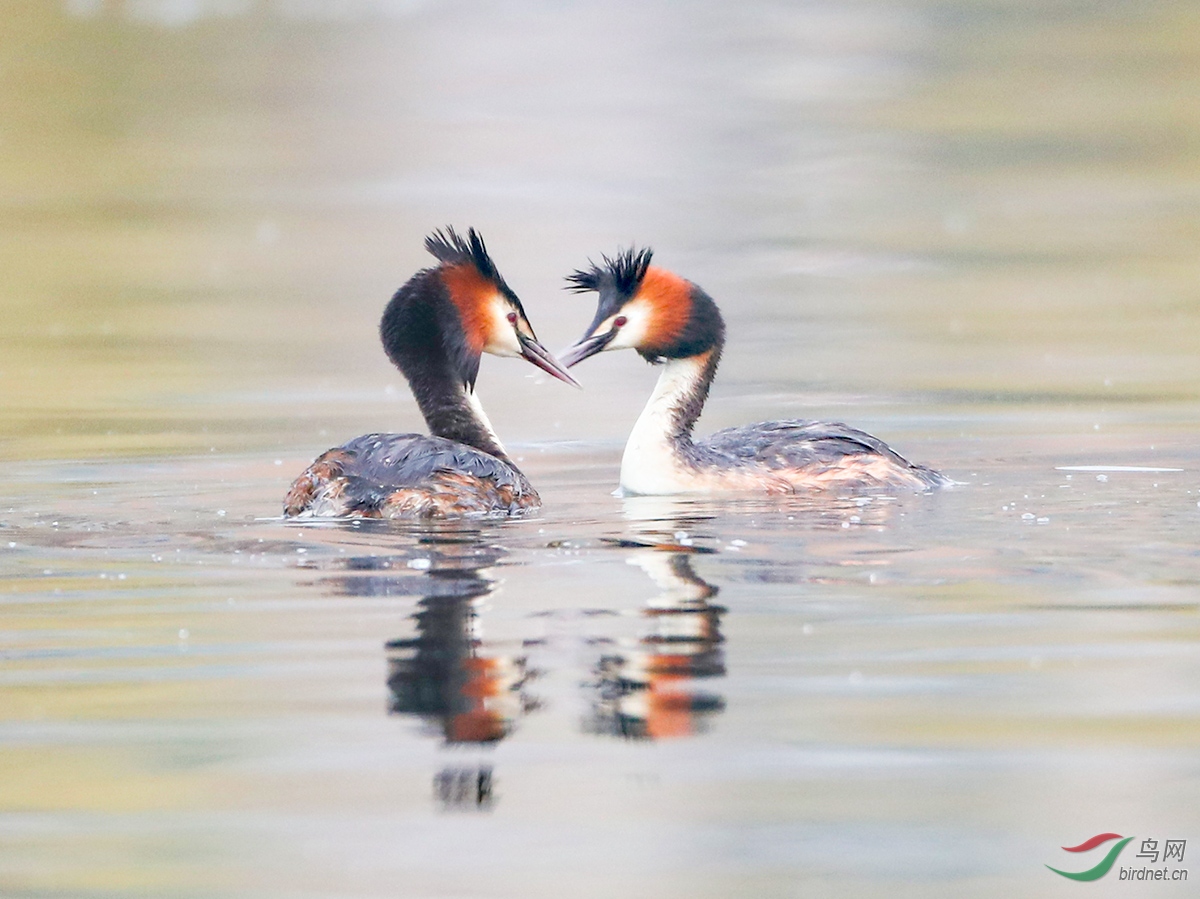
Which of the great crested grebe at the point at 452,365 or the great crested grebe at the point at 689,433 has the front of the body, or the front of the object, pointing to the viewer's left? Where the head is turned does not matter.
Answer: the great crested grebe at the point at 689,433

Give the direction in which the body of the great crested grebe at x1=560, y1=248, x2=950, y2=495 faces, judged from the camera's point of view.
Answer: to the viewer's left

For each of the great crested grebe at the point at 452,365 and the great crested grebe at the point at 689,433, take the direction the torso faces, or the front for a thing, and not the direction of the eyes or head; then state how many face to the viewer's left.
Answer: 1

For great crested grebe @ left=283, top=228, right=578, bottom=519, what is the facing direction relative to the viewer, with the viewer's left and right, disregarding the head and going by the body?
facing away from the viewer and to the right of the viewer

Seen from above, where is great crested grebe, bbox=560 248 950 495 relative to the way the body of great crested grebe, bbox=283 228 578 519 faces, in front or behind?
in front

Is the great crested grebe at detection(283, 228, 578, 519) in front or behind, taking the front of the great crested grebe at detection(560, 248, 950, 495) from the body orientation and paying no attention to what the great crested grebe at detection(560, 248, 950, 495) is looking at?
in front
